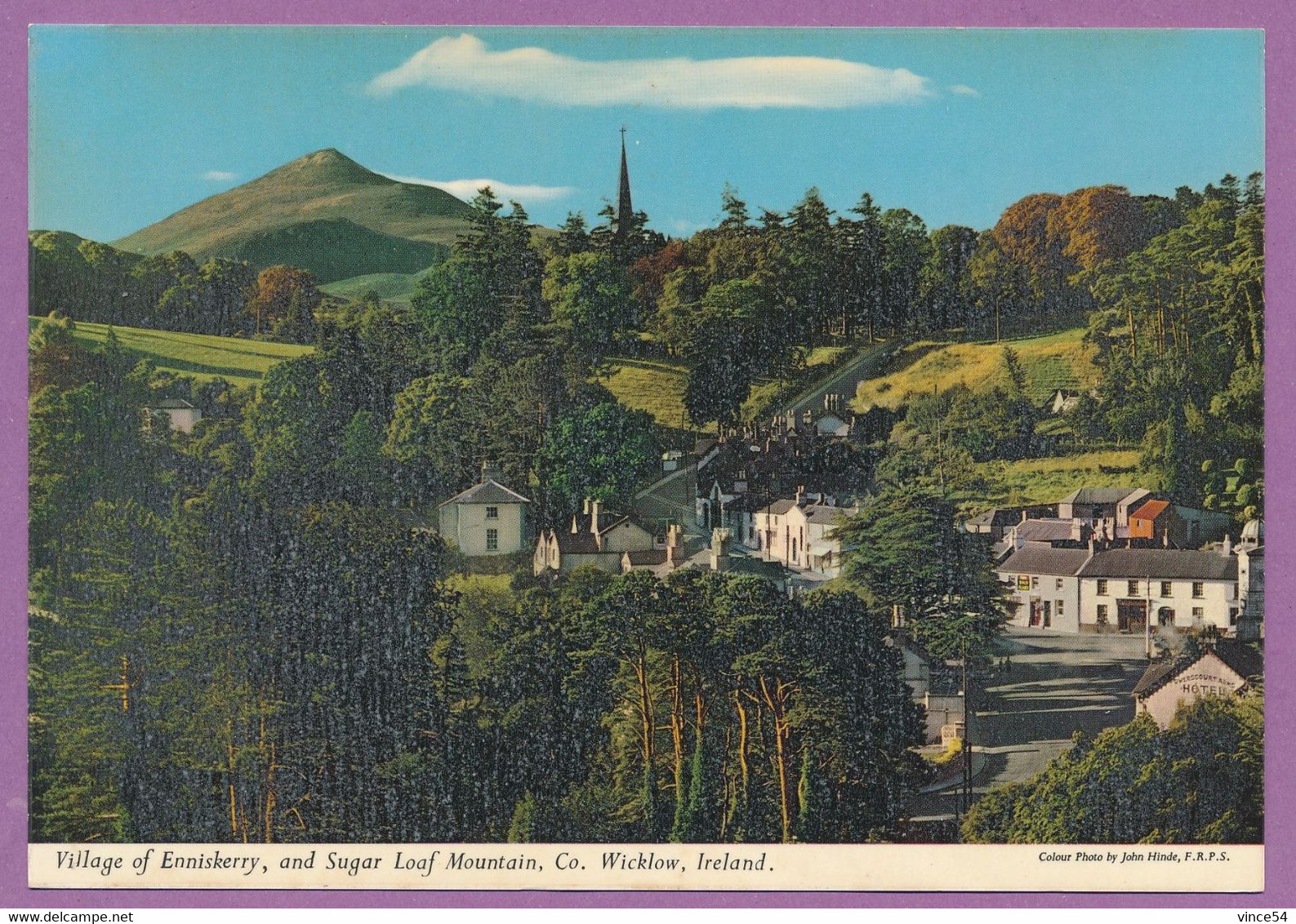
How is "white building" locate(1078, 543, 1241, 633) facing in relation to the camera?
toward the camera

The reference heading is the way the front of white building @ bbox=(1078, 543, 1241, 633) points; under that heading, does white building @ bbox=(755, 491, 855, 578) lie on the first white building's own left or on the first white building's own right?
on the first white building's own right

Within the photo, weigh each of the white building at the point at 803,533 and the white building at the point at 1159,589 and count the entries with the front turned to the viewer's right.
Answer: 0

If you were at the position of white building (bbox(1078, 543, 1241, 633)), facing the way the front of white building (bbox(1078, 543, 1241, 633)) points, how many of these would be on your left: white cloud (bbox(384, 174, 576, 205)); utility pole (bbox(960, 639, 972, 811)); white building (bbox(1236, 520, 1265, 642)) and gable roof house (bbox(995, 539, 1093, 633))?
1

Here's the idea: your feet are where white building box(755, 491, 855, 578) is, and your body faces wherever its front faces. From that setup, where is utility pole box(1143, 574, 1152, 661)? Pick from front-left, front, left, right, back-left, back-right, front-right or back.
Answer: back-left

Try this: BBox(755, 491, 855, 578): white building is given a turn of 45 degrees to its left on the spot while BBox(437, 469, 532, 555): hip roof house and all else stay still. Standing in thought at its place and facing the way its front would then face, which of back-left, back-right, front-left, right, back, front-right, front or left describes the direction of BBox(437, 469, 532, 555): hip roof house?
right

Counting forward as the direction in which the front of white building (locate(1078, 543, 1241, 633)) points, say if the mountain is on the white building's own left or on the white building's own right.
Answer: on the white building's own right

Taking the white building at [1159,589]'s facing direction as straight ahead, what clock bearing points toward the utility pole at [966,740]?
The utility pole is roughly at 2 o'clock from the white building.

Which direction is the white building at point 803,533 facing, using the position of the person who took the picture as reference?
facing the viewer and to the left of the viewer

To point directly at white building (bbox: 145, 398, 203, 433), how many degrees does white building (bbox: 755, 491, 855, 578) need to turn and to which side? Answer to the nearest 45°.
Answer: approximately 45° to its right
